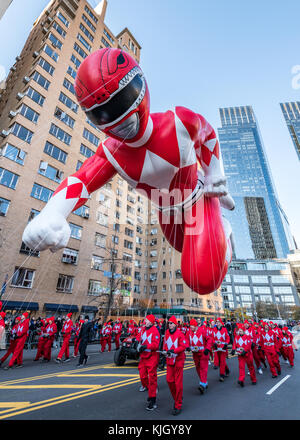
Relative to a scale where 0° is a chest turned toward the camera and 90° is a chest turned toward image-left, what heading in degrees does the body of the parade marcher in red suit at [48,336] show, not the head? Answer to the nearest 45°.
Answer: approximately 45°

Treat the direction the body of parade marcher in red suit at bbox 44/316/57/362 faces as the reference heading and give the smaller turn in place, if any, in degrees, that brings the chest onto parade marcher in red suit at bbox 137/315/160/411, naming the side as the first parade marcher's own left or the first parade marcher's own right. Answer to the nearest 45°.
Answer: approximately 45° to the first parade marcher's own left
